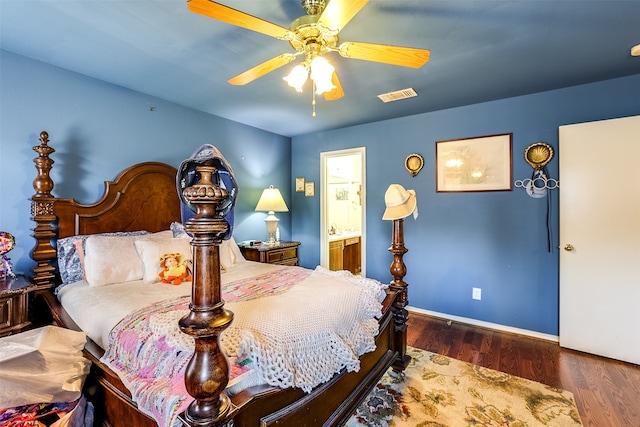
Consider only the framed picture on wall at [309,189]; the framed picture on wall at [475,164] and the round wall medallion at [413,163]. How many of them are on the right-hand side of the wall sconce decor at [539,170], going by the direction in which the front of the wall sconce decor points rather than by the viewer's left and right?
3

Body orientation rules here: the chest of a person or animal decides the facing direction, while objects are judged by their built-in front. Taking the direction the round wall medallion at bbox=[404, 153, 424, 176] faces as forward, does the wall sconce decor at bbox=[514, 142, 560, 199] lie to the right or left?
on its left

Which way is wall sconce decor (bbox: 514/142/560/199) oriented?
toward the camera

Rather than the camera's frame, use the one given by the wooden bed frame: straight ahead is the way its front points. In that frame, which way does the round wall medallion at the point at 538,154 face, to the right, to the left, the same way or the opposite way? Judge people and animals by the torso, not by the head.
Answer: to the right

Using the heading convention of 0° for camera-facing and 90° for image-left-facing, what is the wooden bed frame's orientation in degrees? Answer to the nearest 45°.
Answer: approximately 315°

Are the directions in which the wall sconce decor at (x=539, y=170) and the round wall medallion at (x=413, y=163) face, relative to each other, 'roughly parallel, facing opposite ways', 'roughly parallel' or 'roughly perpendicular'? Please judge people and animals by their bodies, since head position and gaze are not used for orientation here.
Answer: roughly parallel

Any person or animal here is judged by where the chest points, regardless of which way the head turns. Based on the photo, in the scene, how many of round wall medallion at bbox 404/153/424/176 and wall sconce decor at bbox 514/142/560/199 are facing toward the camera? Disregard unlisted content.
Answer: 2

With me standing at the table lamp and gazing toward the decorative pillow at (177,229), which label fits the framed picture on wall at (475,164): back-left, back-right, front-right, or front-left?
back-left

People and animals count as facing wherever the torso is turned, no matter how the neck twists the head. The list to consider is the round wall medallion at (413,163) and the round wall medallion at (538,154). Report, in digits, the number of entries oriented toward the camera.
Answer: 2

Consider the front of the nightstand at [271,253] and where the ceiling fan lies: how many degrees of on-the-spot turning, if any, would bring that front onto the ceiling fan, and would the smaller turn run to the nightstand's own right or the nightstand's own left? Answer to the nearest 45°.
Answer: approximately 45° to the nightstand's own right

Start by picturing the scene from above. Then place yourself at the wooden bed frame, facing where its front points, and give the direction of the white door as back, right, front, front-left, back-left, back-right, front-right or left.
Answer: front-left

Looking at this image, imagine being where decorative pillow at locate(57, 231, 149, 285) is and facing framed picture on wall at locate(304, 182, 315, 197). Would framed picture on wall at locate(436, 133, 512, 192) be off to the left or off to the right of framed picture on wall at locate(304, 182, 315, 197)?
right

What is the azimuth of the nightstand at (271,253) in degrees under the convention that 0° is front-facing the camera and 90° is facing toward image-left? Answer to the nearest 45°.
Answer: approximately 315°

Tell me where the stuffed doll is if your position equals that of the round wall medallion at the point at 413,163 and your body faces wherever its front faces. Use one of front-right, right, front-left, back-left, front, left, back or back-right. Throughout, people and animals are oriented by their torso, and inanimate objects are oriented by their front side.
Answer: front-right

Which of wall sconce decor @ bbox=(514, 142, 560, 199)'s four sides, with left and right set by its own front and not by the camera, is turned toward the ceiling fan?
front

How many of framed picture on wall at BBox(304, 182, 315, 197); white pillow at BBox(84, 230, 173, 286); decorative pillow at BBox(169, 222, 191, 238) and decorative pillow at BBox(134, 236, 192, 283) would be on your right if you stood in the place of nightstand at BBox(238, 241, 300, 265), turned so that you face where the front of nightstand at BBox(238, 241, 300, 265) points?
3

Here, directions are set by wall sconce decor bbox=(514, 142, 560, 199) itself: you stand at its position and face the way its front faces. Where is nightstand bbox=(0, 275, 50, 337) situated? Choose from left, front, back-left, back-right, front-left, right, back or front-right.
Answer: front-right

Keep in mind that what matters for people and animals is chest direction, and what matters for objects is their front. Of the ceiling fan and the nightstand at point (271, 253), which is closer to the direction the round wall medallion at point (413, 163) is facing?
the ceiling fan

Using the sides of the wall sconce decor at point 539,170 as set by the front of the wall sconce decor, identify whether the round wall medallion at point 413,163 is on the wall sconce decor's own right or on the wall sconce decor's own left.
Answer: on the wall sconce decor's own right

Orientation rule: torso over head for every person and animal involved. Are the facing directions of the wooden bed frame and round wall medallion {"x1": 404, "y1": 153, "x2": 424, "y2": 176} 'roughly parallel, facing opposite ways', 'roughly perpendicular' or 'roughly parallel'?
roughly perpendicular
